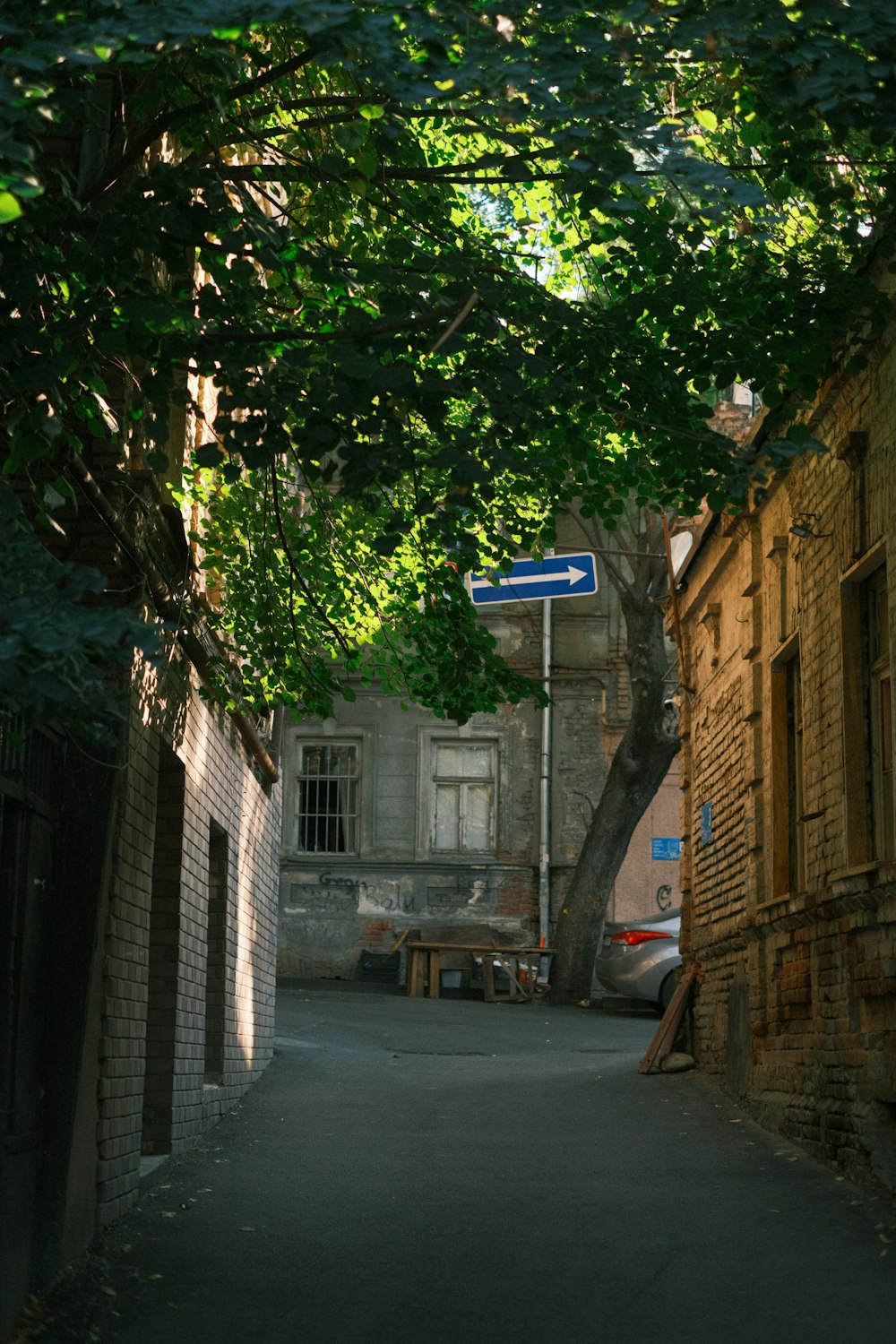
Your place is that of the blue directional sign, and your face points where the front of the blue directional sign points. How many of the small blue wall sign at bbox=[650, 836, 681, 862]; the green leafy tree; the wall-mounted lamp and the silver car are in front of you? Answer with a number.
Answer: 2

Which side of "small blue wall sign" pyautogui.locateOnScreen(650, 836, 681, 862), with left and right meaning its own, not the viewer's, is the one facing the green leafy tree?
front

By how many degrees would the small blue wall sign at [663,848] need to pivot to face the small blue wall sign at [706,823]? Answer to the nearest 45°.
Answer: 0° — it already faces it

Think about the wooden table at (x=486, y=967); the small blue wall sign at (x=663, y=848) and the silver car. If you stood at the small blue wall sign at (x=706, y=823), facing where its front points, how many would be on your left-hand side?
0

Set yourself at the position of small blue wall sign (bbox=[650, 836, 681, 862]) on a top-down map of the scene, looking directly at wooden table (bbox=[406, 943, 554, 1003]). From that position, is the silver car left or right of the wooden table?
left

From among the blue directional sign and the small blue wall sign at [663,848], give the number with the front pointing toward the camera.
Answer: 2

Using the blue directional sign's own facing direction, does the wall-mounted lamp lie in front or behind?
in front

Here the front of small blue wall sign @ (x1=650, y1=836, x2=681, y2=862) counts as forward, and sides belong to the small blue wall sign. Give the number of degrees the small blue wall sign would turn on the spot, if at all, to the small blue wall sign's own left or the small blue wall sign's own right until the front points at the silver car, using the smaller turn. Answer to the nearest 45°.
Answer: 0° — it already faces it

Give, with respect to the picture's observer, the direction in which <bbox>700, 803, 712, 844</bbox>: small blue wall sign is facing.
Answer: facing the viewer and to the left of the viewer

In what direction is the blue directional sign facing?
toward the camera

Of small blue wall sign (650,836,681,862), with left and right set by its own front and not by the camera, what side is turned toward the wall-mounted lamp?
front

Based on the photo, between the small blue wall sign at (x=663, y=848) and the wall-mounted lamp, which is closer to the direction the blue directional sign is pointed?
the wall-mounted lamp

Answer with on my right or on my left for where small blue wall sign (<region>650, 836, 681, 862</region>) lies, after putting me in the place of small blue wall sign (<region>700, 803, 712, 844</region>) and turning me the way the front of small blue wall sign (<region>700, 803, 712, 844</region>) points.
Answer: on my right

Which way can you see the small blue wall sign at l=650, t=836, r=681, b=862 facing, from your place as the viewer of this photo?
facing the viewer
